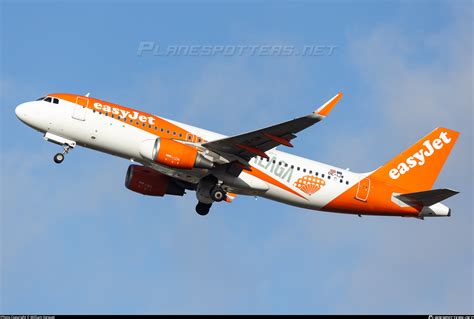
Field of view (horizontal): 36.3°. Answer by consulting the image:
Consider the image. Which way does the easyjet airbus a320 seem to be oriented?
to the viewer's left
